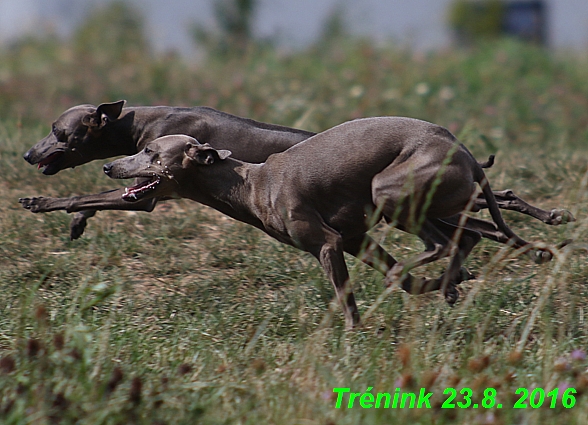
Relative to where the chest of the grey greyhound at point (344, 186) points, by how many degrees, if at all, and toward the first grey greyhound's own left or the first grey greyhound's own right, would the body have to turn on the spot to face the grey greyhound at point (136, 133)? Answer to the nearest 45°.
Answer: approximately 45° to the first grey greyhound's own right

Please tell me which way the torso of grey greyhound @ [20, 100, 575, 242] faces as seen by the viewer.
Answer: to the viewer's left

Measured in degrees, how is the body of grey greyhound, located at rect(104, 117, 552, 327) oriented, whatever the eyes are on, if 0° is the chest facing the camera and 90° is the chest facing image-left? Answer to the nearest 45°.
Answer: approximately 90°

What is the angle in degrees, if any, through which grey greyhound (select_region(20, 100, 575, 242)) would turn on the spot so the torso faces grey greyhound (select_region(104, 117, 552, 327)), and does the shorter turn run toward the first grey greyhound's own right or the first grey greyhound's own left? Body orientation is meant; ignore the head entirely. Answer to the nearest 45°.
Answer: approximately 135° to the first grey greyhound's own left

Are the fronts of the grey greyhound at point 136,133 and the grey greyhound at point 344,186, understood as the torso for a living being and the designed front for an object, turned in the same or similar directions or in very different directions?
same or similar directions

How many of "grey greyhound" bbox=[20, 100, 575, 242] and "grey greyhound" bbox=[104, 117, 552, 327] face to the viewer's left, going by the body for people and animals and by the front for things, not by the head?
2
